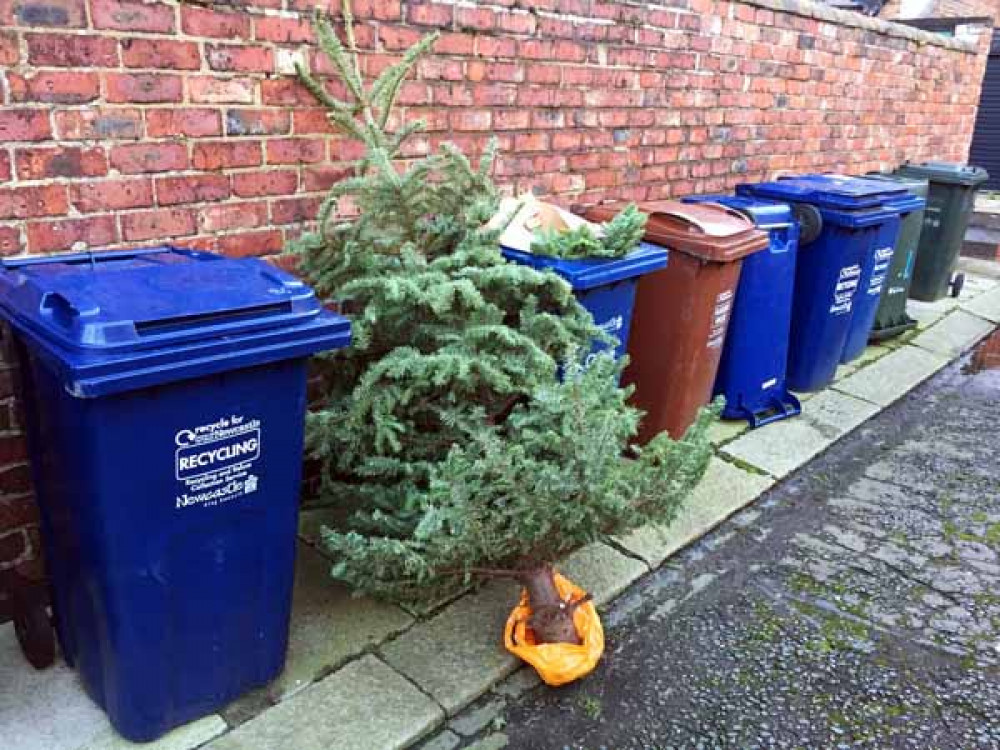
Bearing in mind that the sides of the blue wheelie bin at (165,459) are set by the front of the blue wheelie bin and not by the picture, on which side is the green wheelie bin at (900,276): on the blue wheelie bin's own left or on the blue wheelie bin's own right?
on the blue wheelie bin's own left

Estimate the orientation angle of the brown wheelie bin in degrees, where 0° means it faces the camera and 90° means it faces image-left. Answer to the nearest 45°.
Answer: approximately 315°

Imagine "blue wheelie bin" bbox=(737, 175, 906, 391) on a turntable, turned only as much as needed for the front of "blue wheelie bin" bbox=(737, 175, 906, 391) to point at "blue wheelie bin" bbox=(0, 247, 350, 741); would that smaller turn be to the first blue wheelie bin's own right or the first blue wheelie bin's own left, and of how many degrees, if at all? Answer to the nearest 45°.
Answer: approximately 45° to the first blue wheelie bin's own right

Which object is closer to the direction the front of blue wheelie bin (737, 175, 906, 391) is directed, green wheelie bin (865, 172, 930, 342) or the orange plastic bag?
the orange plastic bag

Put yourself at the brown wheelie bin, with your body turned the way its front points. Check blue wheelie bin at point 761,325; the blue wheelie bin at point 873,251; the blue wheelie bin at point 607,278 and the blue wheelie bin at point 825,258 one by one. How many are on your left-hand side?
3

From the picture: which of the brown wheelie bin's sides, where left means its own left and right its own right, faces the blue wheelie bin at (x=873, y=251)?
left
